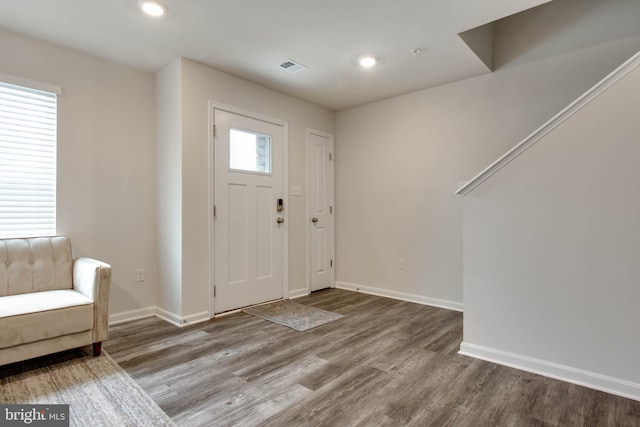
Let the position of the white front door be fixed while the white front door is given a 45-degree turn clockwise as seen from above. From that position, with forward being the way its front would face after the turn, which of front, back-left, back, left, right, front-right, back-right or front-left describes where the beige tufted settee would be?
front-right

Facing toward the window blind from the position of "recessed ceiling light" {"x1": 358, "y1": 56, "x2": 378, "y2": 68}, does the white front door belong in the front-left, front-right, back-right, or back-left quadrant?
front-right

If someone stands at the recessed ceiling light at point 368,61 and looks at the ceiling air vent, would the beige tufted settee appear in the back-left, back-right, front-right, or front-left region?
front-left

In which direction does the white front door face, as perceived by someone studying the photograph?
facing the viewer and to the right of the viewer

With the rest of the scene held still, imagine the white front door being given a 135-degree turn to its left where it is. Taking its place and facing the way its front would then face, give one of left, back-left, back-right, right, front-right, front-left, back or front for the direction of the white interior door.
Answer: front-right
